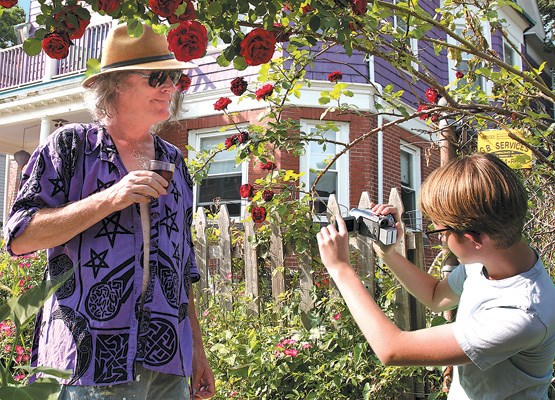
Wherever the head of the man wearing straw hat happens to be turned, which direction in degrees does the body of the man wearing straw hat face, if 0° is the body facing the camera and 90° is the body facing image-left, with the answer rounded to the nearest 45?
approximately 315°

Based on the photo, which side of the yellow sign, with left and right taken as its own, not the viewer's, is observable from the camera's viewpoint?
front

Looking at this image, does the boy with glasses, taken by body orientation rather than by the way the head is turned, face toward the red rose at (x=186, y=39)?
yes

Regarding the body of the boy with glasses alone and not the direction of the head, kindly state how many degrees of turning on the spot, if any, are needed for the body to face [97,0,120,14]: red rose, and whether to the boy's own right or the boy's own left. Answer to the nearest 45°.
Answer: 0° — they already face it

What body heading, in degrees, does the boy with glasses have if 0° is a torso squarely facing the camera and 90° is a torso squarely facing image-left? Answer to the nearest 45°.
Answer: approximately 90°

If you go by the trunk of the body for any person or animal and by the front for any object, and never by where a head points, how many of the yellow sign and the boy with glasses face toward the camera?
1

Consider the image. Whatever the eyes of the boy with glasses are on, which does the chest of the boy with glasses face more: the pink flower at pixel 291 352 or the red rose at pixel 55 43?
the red rose

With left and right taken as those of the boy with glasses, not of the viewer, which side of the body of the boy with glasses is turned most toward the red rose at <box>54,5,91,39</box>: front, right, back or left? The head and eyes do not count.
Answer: front

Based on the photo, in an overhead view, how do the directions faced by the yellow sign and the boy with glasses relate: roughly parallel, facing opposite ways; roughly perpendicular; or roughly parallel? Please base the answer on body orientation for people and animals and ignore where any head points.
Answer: roughly perpendicular

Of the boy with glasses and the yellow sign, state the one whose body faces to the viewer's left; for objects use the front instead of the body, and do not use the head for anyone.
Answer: the boy with glasses
